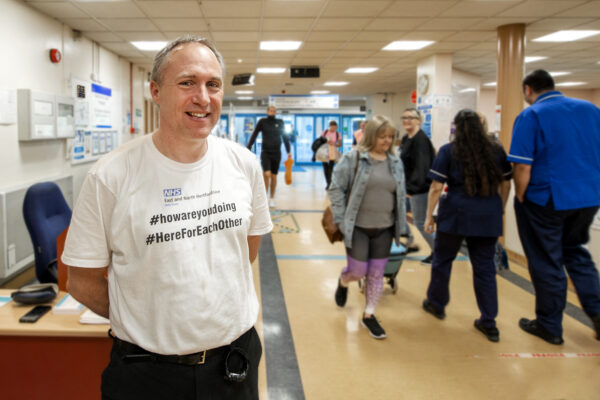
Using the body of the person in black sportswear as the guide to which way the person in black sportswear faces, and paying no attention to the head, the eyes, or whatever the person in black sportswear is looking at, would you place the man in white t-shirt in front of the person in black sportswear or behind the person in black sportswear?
in front

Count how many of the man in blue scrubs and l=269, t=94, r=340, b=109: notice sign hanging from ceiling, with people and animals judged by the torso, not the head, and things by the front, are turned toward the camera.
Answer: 1

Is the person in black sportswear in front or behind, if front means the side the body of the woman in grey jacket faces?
behind

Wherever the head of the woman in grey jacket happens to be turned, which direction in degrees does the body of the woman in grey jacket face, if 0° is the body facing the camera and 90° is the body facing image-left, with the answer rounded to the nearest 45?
approximately 315°

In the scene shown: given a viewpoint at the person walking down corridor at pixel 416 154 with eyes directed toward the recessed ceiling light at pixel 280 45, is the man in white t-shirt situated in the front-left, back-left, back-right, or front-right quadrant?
back-left

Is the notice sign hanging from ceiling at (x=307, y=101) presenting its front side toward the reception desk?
yes
